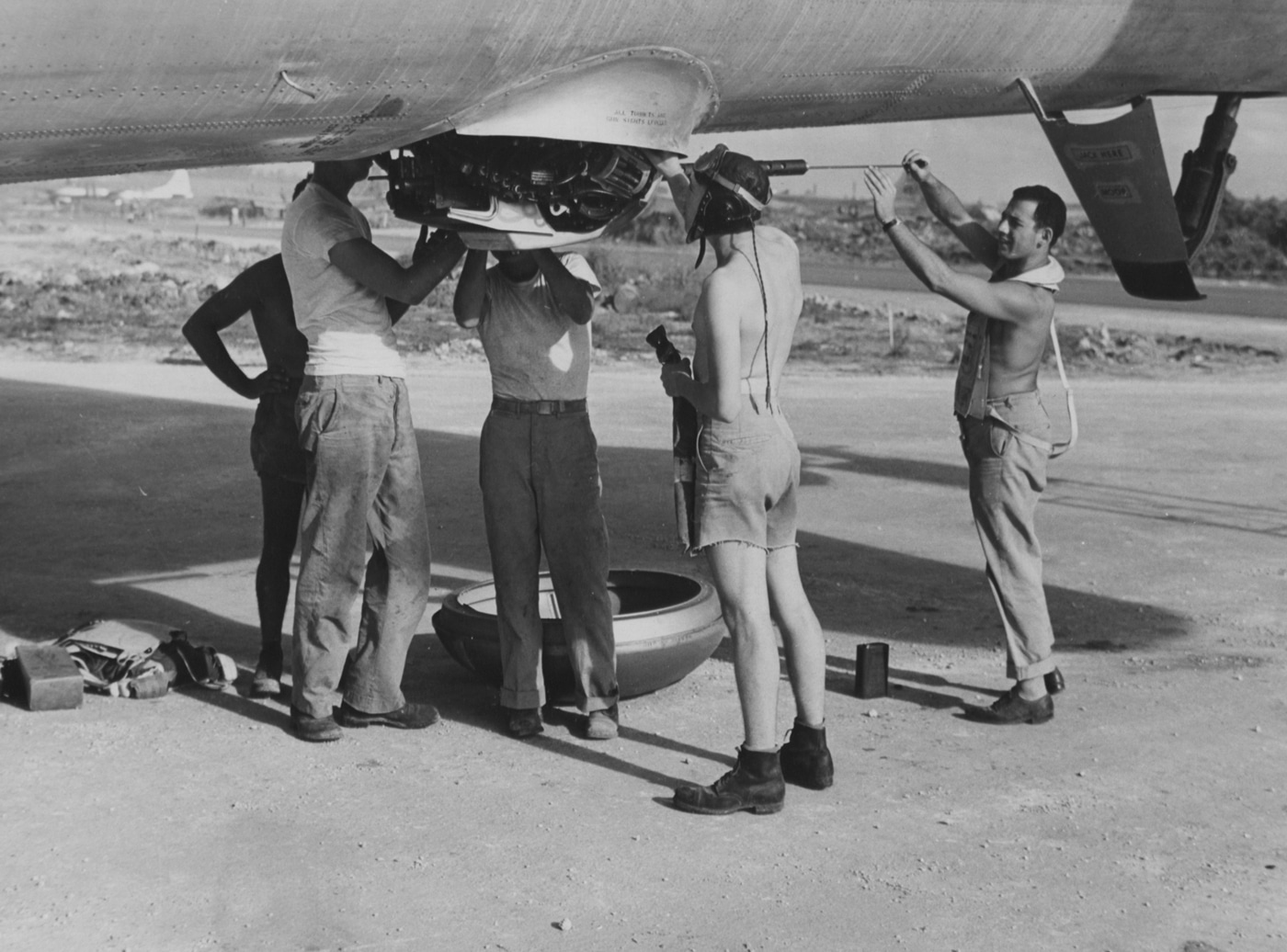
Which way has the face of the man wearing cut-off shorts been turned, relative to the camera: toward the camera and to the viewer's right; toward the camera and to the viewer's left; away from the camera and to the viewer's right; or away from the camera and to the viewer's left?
away from the camera and to the viewer's left

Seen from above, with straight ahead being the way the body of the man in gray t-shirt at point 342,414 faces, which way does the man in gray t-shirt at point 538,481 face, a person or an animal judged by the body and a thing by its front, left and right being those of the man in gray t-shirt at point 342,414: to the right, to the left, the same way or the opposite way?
to the right

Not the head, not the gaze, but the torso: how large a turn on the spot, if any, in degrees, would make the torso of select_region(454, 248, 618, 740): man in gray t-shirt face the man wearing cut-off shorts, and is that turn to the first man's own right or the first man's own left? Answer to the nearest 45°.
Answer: approximately 45° to the first man's own left

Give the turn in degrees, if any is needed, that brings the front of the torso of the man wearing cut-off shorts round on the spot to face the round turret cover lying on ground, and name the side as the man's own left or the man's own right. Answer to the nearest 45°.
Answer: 0° — they already face it

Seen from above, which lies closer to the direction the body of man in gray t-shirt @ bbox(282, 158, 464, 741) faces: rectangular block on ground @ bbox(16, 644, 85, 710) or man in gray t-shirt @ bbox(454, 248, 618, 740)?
the man in gray t-shirt

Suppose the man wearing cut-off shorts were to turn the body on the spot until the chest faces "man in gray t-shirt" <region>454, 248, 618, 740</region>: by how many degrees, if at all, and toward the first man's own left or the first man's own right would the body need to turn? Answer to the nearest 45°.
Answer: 0° — they already face them

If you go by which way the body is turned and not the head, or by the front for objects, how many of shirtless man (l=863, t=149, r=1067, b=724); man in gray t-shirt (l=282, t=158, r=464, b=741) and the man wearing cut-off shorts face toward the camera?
0

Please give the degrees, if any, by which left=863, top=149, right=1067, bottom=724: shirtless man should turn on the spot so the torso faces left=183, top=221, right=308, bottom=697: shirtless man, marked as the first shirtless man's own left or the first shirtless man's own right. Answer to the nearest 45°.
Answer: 0° — they already face them

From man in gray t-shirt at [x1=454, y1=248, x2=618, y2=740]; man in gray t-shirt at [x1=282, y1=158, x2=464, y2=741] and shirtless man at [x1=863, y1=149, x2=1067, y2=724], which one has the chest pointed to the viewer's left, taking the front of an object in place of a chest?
the shirtless man

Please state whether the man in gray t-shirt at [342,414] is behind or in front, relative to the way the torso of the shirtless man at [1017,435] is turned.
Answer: in front

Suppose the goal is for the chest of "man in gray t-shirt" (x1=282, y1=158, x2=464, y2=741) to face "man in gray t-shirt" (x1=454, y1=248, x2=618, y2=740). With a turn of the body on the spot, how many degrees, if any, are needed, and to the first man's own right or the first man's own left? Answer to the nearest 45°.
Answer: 0° — they already face them

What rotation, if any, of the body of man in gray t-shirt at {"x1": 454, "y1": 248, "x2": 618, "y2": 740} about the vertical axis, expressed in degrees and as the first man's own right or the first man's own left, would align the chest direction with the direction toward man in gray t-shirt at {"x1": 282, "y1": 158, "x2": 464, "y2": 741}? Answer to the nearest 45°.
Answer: approximately 90° to the first man's own right

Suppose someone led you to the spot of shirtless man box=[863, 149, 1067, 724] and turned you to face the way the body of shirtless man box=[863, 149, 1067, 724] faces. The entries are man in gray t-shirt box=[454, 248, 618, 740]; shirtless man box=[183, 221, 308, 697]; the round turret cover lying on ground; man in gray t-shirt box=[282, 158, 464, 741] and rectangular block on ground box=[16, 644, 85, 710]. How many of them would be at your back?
0

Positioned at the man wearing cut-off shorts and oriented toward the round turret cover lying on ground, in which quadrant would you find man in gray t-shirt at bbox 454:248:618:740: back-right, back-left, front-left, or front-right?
front-left

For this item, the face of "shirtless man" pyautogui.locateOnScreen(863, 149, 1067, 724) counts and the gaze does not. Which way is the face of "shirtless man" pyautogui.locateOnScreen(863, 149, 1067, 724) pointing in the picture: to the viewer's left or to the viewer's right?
to the viewer's left

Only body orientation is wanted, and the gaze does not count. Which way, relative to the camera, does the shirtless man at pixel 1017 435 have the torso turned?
to the viewer's left

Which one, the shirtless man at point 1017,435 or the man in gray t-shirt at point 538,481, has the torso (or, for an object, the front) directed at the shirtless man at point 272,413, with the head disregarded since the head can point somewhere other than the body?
the shirtless man at point 1017,435

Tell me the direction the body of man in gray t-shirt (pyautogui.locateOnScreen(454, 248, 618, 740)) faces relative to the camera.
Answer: toward the camera
